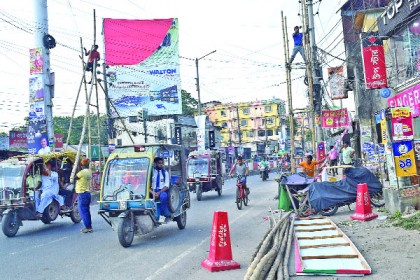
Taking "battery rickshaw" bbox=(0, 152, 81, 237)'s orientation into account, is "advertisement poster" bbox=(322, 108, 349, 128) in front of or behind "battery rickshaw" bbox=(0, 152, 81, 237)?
behind

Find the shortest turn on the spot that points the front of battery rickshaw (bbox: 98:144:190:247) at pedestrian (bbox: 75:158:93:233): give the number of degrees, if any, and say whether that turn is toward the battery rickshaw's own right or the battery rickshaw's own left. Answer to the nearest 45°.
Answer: approximately 90° to the battery rickshaw's own right

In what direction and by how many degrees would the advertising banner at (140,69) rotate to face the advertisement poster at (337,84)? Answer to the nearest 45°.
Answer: approximately 45° to its left

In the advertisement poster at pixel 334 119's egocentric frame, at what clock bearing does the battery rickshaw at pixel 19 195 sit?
The battery rickshaw is roughly at 1 o'clock from the advertisement poster.

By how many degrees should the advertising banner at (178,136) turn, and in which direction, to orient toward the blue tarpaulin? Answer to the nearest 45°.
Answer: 0° — it already faces it

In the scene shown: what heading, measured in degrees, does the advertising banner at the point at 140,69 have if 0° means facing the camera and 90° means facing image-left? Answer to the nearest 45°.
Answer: approximately 0°
